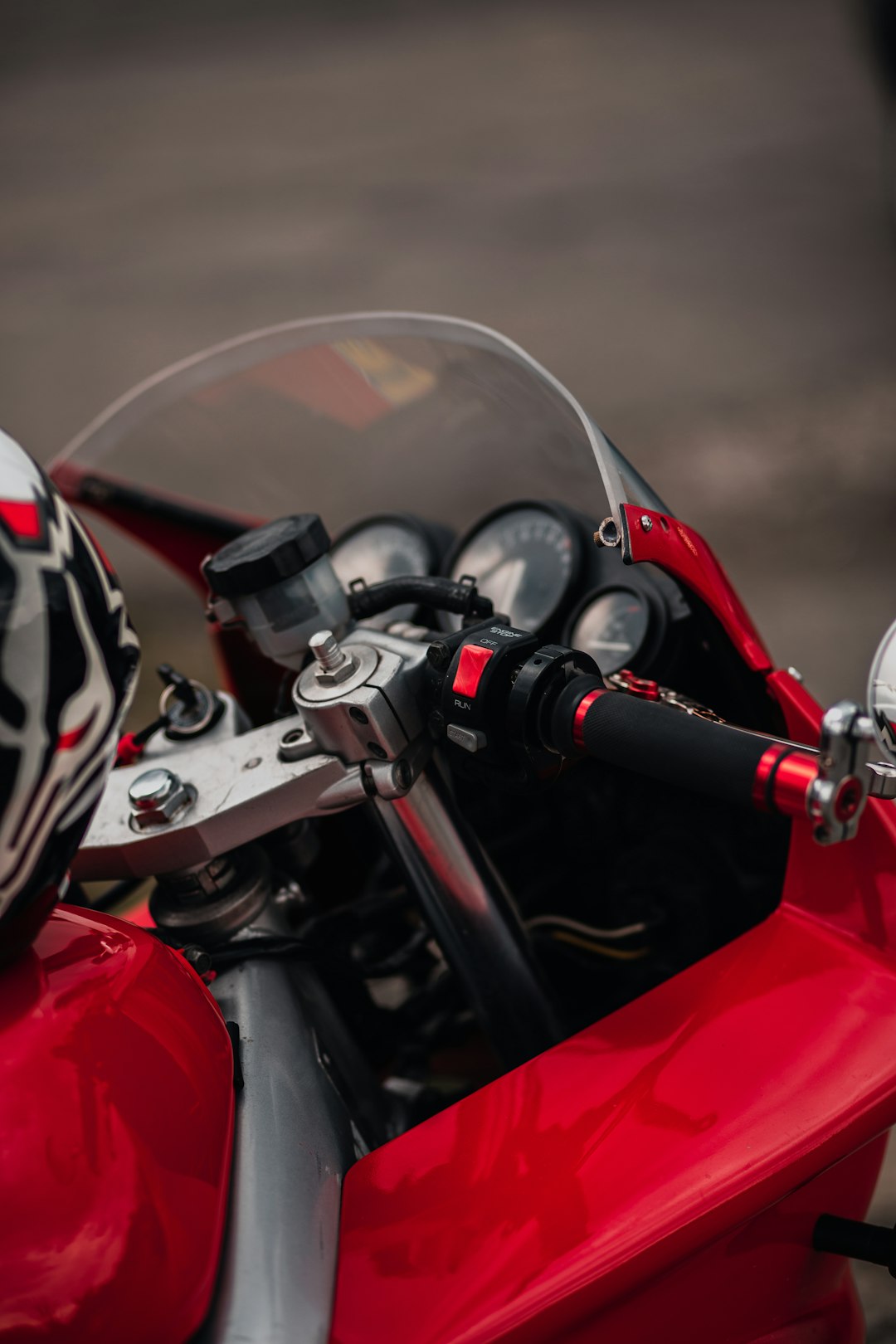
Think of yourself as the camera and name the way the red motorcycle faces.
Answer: facing away from the viewer and to the right of the viewer
